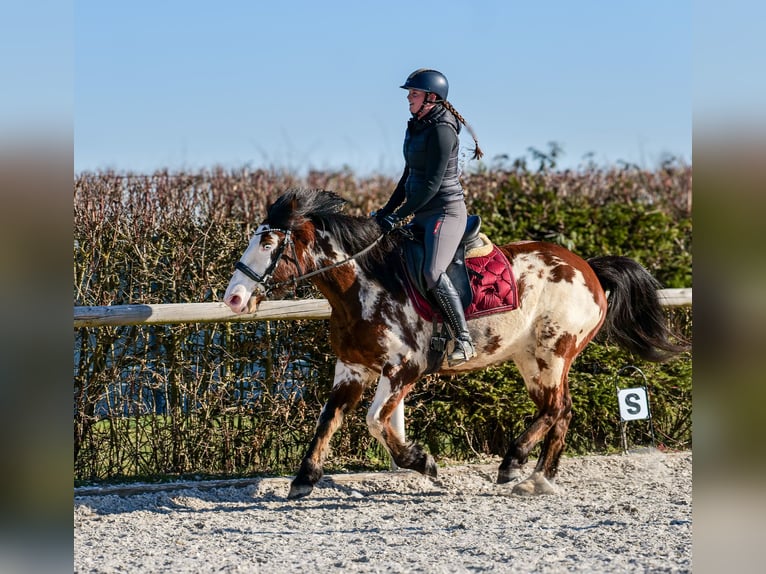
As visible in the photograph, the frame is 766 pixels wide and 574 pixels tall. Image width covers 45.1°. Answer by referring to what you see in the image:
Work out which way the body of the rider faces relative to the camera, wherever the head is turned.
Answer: to the viewer's left

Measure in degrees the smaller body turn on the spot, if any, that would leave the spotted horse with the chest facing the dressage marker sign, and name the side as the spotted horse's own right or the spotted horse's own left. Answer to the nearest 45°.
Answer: approximately 135° to the spotted horse's own right

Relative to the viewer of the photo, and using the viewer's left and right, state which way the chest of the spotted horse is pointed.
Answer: facing to the left of the viewer

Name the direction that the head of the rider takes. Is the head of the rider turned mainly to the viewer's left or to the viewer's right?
to the viewer's left

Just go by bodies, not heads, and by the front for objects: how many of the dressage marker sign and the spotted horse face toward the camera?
1

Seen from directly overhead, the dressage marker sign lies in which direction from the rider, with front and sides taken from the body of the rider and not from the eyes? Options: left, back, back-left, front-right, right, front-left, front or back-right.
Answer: back-right

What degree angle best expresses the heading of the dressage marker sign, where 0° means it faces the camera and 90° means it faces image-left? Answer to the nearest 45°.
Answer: approximately 0°

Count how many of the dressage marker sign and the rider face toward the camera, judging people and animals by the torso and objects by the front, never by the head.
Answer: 1
